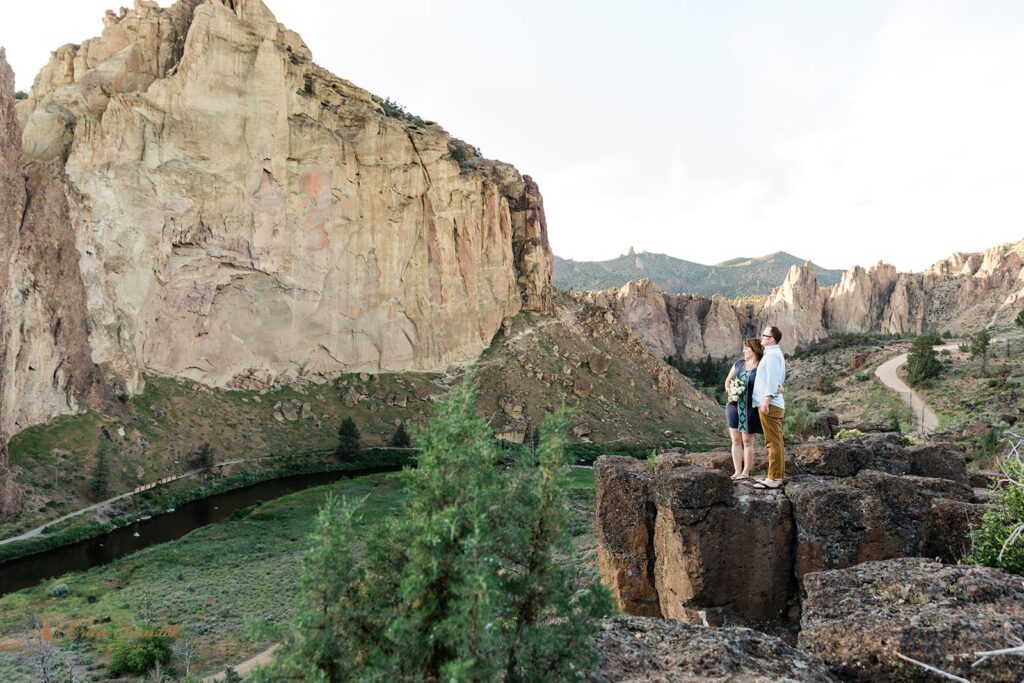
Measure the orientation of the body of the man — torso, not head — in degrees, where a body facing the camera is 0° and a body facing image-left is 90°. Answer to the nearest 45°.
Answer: approximately 90°

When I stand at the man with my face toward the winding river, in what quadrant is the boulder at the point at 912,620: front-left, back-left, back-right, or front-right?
back-left

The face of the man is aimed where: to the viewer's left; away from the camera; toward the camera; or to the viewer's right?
to the viewer's left

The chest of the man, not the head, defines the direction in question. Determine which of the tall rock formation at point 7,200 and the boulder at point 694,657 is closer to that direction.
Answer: the tall rock formation

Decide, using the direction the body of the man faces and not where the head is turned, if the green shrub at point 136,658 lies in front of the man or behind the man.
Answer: in front

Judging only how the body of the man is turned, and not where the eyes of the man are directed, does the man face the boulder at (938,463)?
no

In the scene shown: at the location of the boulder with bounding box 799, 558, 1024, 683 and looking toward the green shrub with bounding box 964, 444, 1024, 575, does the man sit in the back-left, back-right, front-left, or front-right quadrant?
front-left
